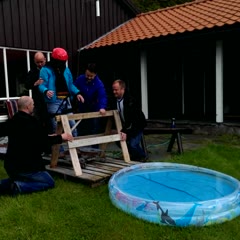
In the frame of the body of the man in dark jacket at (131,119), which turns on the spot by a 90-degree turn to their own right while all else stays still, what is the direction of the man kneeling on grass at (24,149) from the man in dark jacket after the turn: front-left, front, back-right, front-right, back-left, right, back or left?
left

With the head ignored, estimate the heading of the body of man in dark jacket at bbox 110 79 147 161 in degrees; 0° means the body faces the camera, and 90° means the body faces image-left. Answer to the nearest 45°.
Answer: approximately 45°

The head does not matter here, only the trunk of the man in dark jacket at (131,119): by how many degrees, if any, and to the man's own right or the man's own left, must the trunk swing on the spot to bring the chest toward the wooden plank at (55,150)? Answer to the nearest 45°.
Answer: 0° — they already face it

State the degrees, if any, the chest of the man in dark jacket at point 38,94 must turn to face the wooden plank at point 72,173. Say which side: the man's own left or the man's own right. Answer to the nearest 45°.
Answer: approximately 45° to the man's own right

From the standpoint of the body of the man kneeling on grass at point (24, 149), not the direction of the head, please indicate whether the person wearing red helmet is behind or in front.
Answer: in front

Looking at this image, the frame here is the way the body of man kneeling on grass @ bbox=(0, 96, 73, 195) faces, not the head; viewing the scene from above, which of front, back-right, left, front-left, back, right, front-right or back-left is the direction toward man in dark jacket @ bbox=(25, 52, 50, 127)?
front-left

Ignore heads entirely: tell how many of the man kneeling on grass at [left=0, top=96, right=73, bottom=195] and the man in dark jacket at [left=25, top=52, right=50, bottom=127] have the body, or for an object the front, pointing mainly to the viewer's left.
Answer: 0

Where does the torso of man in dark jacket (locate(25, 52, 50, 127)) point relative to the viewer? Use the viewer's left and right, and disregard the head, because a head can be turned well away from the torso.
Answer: facing the viewer and to the right of the viewer

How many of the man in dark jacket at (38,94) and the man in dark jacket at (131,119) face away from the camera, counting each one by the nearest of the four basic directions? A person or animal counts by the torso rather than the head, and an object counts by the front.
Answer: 0

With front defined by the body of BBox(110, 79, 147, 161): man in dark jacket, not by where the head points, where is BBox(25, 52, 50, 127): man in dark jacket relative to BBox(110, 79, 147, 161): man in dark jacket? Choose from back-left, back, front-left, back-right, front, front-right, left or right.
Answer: front-right

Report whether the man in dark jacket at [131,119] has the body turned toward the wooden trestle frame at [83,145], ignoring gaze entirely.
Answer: yes

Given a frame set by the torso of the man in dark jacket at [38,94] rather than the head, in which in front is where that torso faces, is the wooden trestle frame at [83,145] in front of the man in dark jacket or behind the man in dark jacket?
in front

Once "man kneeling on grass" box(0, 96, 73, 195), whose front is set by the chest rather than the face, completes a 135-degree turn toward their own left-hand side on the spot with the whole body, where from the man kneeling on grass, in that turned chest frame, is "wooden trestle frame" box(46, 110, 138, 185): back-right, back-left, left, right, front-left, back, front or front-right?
back-right

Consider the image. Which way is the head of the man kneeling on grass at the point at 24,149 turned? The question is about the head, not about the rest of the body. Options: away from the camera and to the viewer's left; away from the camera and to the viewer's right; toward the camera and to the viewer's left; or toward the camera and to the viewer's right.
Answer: away from the camera and to the viewer's right

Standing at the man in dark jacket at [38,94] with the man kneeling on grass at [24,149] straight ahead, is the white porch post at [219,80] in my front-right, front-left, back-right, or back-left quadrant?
back-left

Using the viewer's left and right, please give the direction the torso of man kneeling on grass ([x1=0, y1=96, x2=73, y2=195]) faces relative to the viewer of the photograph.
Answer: facing away from the viewer and to the right of the viewer
